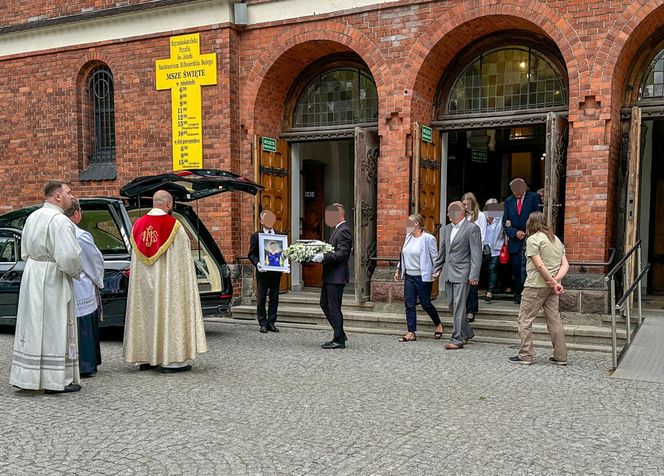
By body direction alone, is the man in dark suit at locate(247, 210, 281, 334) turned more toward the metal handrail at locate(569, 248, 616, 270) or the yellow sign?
the metal handrail

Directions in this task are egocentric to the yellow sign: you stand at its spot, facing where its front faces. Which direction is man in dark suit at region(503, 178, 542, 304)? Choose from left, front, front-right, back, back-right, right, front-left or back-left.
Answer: front-left

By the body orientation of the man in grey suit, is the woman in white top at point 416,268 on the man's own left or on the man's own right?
on the man's own right

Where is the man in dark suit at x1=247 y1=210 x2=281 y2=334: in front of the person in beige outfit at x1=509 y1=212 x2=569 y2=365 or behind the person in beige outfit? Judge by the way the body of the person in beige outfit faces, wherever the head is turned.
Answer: in front

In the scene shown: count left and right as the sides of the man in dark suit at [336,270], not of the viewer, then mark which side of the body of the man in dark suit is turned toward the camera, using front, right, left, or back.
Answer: left

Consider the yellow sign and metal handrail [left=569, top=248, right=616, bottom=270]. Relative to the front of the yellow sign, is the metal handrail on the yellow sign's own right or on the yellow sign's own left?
on the yellow sign's own left

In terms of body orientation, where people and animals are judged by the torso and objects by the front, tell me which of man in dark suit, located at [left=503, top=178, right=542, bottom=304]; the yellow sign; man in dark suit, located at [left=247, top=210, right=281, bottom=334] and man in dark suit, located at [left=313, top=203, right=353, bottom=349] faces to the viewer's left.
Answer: man in dark suit, located at [left=313, top=203, right=353, bottom=349]

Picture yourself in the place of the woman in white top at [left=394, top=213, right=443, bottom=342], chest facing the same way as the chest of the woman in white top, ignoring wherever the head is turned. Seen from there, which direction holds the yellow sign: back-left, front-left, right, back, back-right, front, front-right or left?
right

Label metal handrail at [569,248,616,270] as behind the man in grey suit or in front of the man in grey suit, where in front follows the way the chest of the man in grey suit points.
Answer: behind

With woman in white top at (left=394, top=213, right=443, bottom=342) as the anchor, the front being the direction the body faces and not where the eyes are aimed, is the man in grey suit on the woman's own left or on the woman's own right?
on the woman's own left

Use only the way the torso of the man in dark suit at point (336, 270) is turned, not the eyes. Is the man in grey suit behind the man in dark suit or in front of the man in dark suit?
behind

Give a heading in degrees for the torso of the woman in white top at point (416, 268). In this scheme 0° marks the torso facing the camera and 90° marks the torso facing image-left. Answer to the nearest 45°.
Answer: approximately 45°
